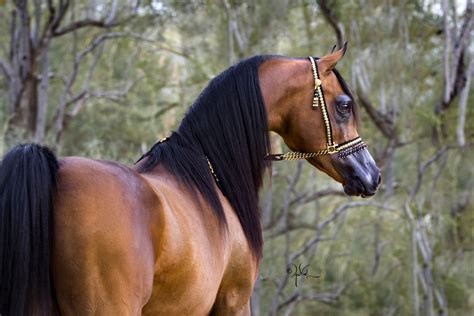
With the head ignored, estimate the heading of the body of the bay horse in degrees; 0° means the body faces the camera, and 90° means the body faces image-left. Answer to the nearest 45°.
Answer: approximately 225°

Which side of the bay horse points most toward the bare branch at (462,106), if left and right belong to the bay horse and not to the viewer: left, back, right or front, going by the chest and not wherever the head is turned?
front

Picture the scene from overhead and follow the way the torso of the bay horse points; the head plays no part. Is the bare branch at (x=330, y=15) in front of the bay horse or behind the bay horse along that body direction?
in front
